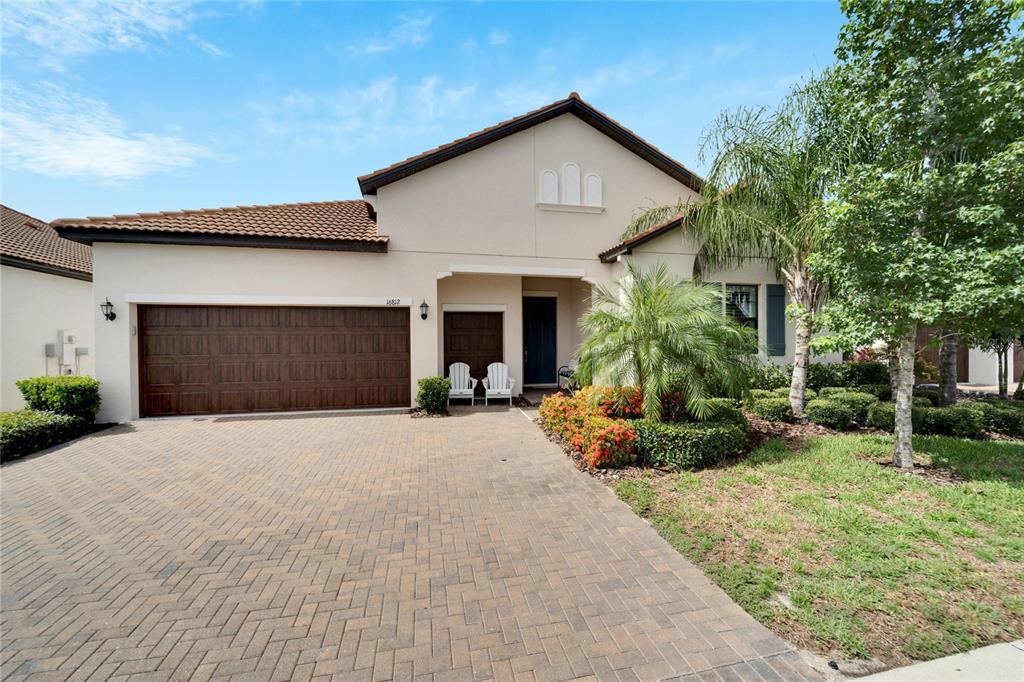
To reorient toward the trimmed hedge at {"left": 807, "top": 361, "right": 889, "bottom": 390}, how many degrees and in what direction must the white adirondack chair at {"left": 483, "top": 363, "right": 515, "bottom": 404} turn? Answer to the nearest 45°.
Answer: approximately 90° to its left

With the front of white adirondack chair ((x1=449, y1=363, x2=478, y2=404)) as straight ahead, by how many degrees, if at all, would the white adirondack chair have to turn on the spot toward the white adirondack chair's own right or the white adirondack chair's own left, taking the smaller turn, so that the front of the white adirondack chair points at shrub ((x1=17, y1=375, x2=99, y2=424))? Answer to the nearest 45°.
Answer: approximately 90° to the white adirondack chair's own right

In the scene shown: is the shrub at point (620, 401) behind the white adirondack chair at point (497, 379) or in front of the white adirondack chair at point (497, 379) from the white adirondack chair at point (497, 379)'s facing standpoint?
in front

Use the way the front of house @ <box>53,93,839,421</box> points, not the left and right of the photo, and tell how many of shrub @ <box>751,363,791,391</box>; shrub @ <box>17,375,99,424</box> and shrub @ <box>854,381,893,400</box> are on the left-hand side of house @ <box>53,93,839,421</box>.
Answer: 2

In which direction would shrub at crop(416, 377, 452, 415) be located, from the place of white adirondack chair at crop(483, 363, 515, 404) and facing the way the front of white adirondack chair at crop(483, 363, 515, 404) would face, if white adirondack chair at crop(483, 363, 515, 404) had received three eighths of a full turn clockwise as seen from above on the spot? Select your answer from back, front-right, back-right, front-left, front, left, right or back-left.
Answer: left

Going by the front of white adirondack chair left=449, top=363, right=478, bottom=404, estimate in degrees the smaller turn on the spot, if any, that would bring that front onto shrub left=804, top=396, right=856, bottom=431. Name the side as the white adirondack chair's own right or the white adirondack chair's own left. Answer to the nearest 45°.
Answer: approximately 45° to the white adirondack chair's own left

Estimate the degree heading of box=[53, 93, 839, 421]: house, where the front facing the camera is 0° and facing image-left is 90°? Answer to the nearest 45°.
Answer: approximately 0°

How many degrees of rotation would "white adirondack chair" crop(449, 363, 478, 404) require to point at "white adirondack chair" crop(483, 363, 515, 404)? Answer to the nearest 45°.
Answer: approximately 90° to its left

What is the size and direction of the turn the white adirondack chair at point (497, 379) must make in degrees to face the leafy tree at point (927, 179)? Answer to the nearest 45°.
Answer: approximately 45° to its left
